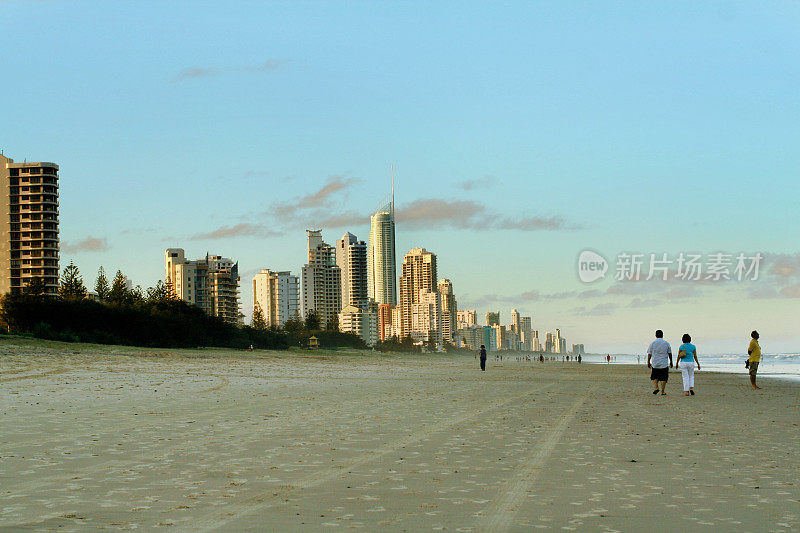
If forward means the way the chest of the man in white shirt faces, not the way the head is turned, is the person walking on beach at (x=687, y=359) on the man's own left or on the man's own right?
on the man's own right

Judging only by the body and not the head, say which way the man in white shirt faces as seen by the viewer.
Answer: away from the camera

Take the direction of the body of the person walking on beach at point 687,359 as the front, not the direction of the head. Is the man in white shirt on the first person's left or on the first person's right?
on the first person's left

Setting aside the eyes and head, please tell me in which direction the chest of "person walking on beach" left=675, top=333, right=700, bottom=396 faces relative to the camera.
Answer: away from the camera

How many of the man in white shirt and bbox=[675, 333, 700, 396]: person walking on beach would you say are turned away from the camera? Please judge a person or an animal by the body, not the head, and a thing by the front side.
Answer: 2
